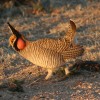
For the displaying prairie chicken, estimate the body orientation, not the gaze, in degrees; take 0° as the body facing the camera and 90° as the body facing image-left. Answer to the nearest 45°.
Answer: approximately 90°
